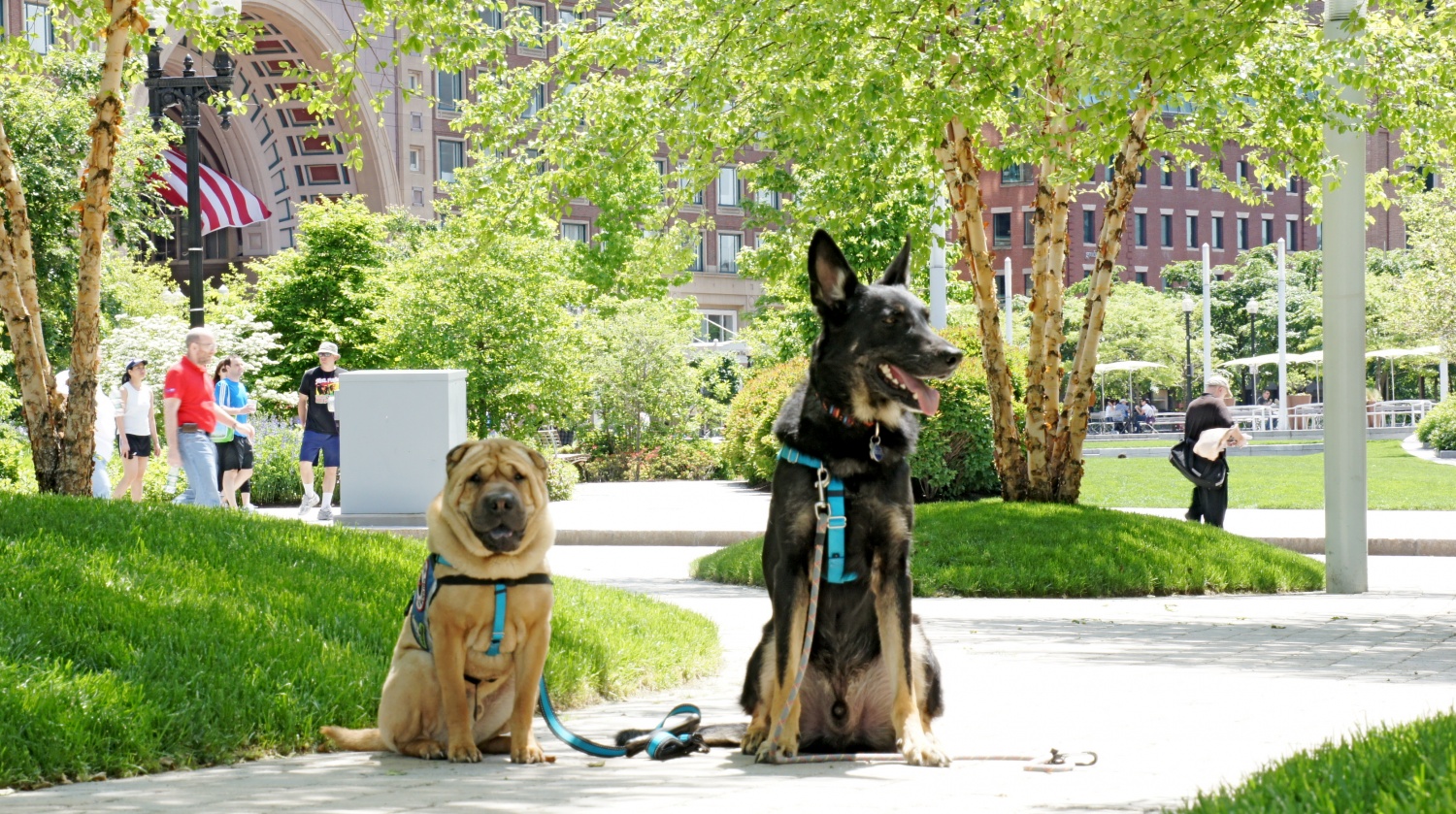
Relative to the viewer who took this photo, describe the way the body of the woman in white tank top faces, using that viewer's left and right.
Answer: facing the viewer and to the right of the viewer

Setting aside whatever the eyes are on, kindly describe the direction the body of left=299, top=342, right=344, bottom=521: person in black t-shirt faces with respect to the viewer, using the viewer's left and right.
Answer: facing the viewer

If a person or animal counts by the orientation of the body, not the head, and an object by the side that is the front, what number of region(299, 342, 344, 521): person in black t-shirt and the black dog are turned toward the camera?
2

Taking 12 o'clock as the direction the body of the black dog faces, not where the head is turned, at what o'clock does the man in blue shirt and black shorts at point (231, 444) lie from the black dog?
The man in blue shirt and black shorts is roughly at 5 o'clock from the black dog.

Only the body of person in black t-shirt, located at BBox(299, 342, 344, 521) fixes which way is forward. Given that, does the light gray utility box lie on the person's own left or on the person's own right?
on the person's own left

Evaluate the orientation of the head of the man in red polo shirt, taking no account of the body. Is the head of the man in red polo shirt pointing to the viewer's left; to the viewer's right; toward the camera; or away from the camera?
to the viewer's right

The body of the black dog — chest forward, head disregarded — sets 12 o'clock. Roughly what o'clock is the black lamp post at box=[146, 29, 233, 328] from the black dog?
The black lamp post is roughly at 5 o'clock from the black dog.

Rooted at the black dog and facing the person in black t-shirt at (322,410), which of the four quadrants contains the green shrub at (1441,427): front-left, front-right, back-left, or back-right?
front-right

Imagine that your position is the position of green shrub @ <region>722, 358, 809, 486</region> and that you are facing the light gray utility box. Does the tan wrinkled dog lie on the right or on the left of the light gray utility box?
left

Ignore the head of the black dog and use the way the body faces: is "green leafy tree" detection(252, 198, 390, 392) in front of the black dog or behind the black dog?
behind

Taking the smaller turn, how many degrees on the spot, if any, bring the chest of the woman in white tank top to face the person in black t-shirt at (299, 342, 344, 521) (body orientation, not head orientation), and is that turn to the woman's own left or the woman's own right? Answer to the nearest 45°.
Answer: approximately 90° to the woman's own left

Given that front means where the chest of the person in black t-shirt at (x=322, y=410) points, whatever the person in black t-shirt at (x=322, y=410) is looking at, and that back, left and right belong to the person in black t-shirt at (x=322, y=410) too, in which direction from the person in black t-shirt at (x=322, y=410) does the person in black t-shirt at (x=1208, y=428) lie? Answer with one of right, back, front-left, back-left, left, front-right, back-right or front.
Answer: front-left

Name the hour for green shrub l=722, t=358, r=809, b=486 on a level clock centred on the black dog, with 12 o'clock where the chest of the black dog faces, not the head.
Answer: The green shrub is roughly at 6 o'clock from the black dog.

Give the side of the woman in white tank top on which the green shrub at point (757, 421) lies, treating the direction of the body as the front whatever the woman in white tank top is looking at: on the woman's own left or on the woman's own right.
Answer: on the woman's own left
